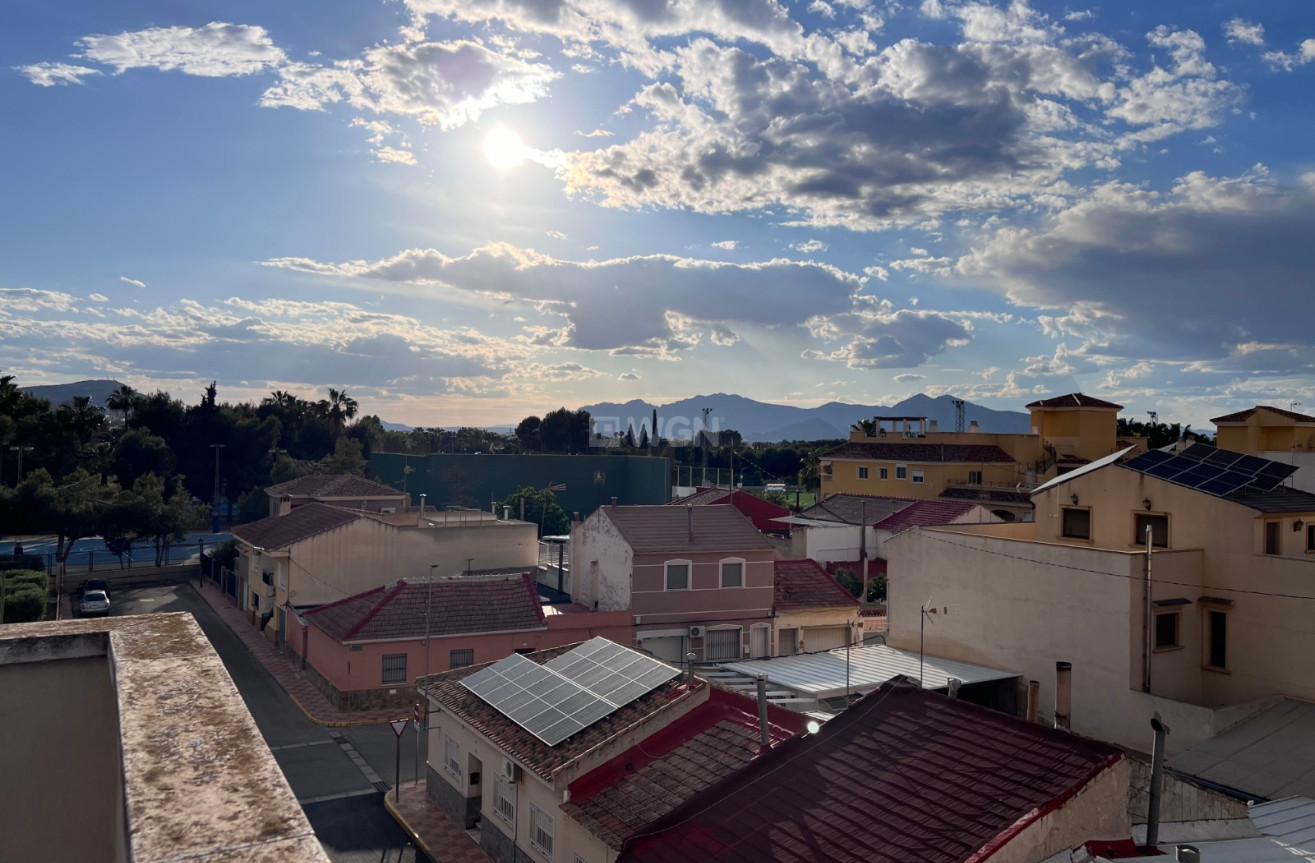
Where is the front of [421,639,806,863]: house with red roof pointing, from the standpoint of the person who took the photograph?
facing the viewer and to the left of the viewer

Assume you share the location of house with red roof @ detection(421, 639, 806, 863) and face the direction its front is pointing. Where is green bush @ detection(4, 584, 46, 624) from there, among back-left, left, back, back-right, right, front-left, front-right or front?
right

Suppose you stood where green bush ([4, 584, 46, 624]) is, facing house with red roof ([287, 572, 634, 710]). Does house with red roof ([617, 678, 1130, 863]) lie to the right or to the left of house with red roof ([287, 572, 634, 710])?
right

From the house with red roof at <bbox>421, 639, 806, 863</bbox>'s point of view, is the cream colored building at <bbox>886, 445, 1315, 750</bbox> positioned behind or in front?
behind

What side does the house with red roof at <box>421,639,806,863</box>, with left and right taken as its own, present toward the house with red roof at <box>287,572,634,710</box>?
right

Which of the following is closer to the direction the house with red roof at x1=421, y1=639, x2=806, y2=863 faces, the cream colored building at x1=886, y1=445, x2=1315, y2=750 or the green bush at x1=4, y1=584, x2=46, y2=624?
the green bush

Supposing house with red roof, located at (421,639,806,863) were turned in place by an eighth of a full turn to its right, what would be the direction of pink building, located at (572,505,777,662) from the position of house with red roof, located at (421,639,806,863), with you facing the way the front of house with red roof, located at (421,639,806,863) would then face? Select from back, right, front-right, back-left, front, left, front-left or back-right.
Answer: right

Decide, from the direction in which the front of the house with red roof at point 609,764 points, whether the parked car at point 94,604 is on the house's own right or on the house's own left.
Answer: on the house's own right
